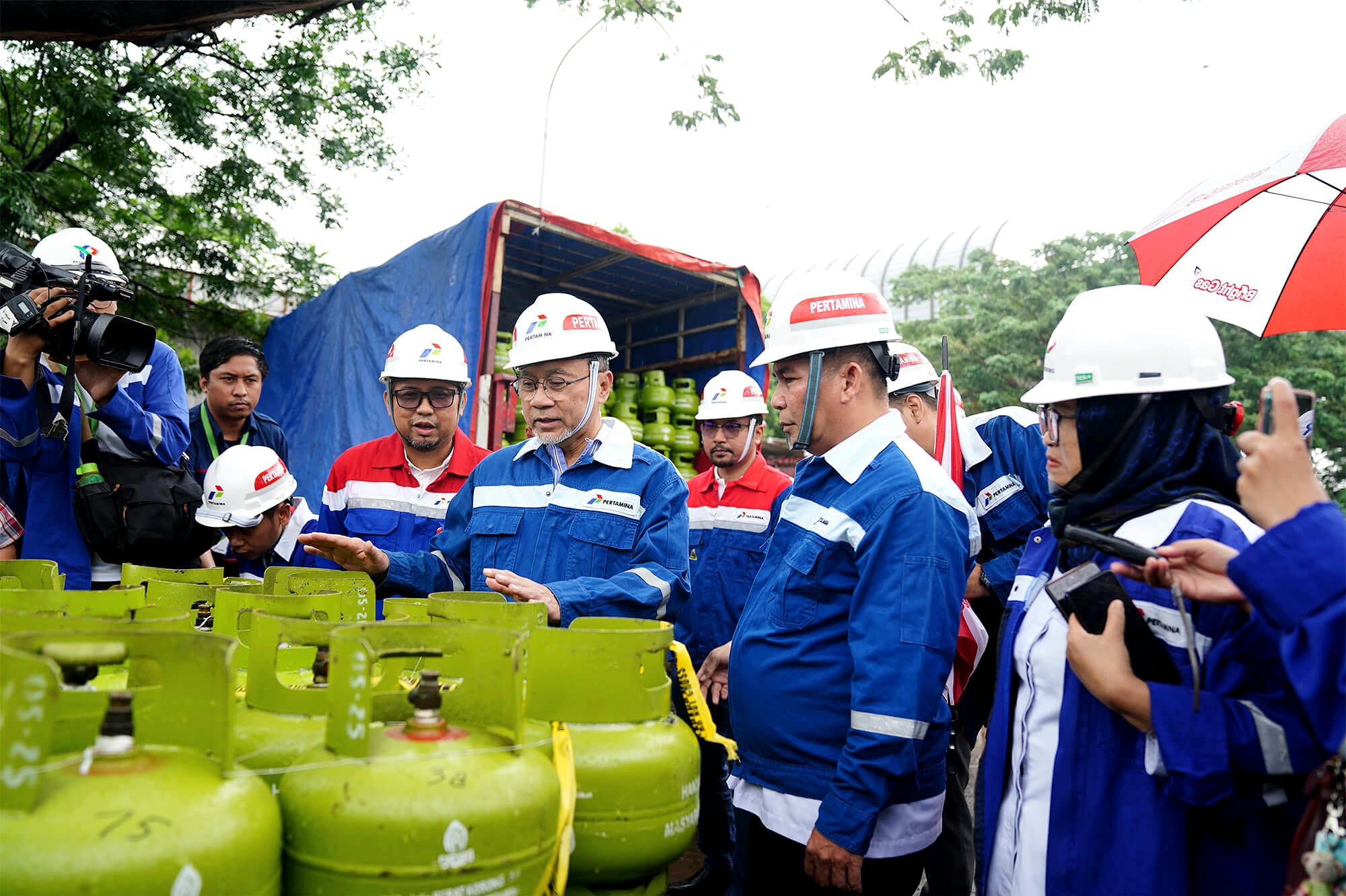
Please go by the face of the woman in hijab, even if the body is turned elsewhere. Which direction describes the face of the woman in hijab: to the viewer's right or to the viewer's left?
to the viewer's left

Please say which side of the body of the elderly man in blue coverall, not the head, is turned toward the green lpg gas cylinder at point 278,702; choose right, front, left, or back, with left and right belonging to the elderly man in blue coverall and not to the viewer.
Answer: front

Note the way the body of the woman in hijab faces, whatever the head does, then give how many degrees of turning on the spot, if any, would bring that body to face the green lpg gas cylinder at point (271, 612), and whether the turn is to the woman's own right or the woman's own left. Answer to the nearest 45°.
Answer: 0° — they already face it

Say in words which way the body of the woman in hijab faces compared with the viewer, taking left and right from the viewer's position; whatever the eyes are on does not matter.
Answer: facing the viewer and to the left of the viewer

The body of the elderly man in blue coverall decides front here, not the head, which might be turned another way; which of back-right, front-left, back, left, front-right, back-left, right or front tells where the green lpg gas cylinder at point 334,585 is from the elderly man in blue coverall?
front

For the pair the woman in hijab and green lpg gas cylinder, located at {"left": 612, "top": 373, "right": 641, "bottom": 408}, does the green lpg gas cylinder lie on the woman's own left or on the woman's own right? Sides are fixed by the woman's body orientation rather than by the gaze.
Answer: on the woman's own right

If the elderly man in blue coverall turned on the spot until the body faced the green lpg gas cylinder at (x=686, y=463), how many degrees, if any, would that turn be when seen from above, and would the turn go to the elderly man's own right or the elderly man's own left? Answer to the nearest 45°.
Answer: approximately 135° to the elderly man's own right

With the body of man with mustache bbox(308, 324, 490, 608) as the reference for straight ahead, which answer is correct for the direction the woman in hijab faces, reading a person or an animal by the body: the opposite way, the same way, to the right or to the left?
to the right

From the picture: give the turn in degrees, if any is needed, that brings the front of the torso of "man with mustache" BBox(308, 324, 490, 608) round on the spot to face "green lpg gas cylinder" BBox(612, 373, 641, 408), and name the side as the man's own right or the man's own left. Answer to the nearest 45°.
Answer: approximately 135° to the man's own left

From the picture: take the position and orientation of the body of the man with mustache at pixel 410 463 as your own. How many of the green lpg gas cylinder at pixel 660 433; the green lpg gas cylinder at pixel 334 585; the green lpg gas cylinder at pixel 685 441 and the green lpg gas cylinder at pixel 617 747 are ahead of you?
2

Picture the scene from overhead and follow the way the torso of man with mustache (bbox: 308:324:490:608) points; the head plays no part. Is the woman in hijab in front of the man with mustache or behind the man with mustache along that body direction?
in front

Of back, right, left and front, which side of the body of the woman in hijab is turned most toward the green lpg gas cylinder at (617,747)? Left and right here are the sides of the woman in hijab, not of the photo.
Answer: front

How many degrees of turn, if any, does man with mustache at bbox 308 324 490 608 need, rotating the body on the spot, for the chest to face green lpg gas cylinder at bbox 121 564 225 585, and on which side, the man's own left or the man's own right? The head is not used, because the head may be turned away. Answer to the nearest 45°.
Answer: approximately 45° to the man's own right

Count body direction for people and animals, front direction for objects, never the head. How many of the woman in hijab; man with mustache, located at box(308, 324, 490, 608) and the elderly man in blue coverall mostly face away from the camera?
0

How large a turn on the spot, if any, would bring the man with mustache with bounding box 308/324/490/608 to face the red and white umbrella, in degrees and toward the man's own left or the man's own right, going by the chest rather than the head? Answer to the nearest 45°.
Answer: approximately 90° to the man's own left

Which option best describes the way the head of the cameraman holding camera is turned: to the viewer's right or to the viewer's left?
to the viewer's right

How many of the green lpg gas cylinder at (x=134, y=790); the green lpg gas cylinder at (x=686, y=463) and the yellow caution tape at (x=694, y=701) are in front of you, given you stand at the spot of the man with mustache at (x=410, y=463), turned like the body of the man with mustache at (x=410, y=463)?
2

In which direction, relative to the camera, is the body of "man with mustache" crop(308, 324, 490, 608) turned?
toward the camera

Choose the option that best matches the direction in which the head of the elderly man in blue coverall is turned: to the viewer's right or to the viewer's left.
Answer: to the viewer's left

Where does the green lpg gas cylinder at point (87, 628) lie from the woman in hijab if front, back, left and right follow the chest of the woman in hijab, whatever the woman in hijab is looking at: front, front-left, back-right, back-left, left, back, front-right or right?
front
